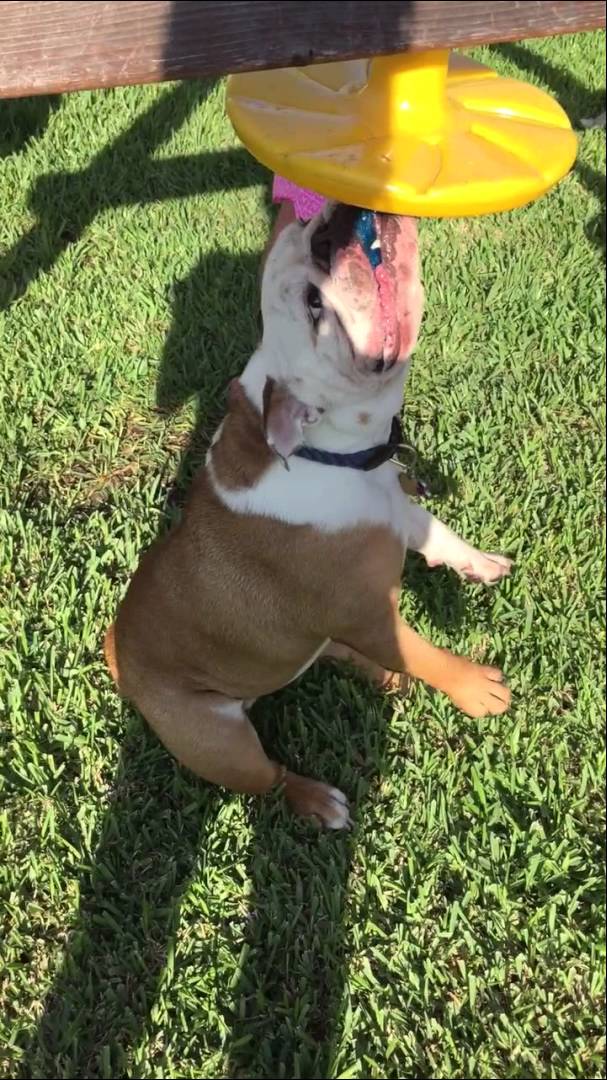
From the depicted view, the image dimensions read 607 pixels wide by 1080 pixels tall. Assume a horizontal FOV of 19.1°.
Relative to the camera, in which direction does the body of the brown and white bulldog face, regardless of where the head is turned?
to the viewer's right
